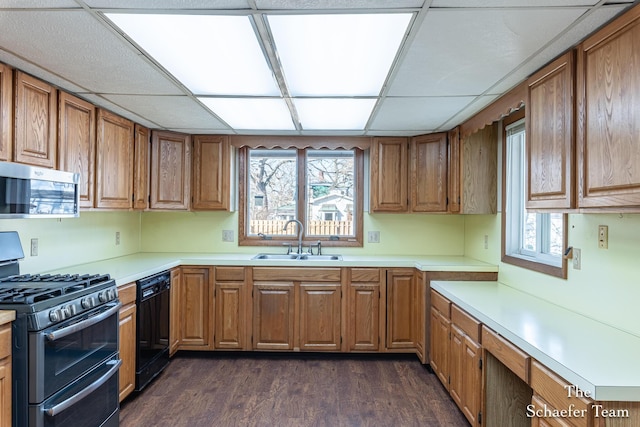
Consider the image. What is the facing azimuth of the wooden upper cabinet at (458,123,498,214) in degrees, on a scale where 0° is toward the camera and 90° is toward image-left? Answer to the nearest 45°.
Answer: approximately 90°

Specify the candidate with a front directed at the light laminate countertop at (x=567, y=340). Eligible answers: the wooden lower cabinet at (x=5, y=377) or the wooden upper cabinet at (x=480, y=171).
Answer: the wooden lower cabinet

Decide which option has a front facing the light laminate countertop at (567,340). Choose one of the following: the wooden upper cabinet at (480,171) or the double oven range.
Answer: the double oven range

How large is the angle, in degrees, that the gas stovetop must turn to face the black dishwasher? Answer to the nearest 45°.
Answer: approximately 90° to its left

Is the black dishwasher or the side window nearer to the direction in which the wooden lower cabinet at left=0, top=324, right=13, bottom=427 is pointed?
the side window

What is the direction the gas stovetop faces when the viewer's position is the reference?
facing the viewer and to the right of the viewer

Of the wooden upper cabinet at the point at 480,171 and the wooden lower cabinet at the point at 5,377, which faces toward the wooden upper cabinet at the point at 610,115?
the wooden lower cabinet

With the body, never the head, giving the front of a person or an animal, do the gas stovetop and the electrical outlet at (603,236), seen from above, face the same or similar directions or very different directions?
very different directions

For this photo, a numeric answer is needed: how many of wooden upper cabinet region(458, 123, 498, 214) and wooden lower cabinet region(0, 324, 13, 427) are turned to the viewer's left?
1

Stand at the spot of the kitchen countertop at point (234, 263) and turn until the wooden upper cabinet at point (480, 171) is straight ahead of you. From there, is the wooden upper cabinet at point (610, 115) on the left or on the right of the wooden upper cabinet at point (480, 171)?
right

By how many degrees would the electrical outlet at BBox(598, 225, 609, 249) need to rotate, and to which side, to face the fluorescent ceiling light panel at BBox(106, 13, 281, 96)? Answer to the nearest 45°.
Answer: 0° — it already faces it

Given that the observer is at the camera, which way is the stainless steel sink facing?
facing the viewer

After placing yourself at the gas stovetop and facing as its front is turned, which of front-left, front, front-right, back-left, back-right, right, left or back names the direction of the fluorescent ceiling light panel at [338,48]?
front
